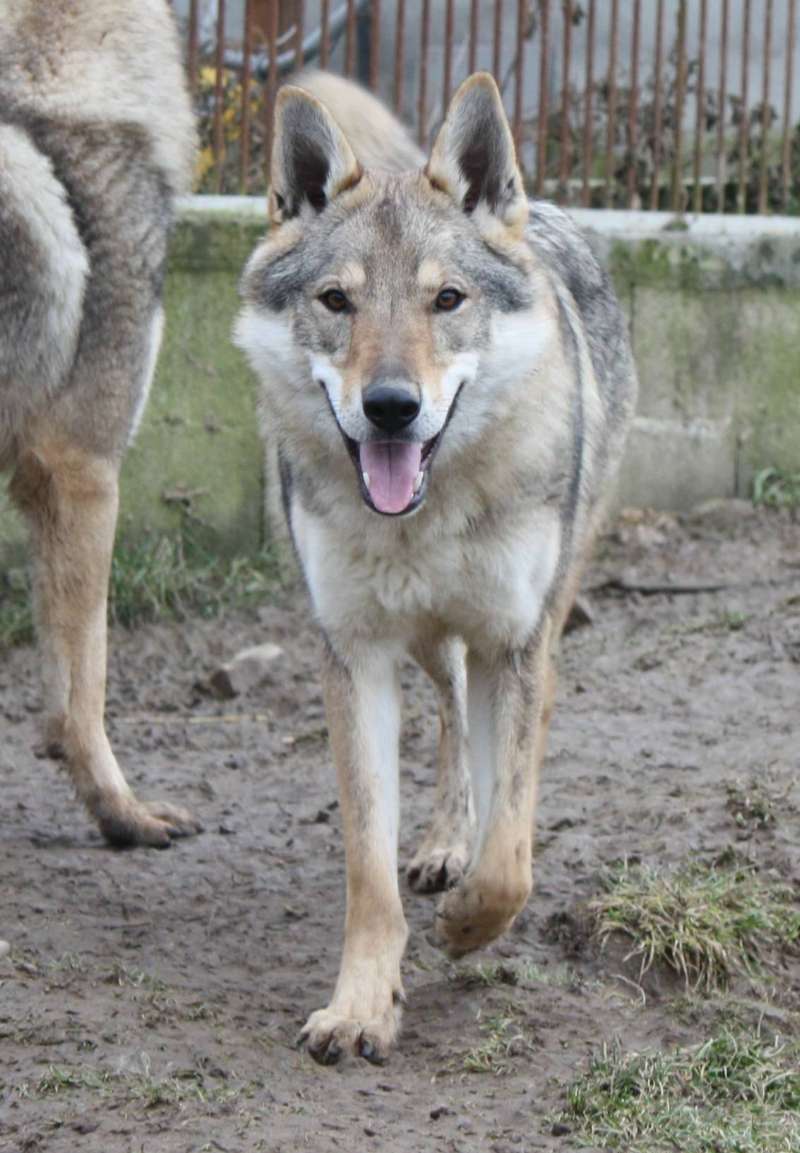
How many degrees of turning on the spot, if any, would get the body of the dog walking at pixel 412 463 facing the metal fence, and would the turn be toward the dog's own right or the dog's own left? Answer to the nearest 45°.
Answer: approximately 180°

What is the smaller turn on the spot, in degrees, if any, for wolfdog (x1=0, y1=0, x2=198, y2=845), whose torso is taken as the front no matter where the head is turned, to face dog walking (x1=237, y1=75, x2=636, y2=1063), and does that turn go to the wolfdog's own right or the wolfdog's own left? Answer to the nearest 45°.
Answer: approximately 45° to the wolfdog's own right

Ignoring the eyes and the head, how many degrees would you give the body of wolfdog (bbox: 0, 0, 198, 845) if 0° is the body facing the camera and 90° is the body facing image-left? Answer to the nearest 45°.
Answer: approximately 270°

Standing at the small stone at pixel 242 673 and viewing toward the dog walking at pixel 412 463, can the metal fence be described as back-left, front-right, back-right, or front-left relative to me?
back-left

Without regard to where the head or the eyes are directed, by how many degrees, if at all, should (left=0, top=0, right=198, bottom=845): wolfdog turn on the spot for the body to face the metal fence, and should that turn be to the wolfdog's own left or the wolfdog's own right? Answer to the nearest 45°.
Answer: approximately 45° to the wolfdog's own left

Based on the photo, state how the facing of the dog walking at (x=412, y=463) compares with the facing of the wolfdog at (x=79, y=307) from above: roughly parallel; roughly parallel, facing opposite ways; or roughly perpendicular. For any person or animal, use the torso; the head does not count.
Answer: roughly perpendicular

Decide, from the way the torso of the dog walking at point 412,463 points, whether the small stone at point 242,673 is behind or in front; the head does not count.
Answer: behind

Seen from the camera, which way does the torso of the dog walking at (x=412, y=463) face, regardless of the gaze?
toward the camera

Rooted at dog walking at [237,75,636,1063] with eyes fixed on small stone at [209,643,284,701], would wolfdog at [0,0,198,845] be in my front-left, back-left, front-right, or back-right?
front-left

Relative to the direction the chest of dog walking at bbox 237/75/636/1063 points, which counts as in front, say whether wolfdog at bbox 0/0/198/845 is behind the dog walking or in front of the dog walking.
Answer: behind

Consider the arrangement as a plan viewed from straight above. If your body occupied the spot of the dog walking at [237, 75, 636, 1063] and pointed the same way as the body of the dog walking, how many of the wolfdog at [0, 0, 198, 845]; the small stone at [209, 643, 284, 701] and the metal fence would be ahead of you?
0

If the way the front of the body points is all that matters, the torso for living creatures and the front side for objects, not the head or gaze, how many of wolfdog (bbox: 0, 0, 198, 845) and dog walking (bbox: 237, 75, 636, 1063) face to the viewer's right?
1
